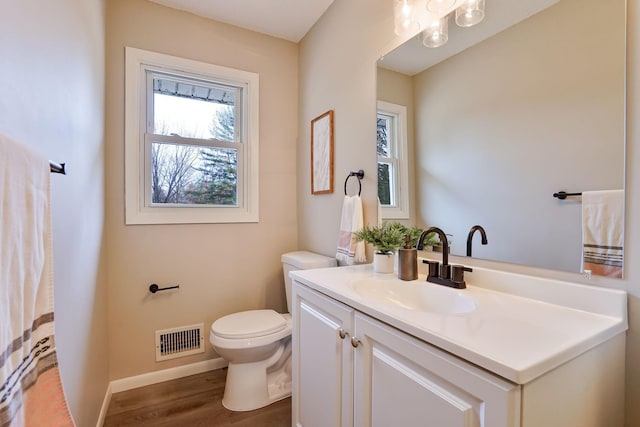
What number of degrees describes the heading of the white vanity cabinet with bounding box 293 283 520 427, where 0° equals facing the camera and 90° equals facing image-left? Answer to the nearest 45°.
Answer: approximately 45°

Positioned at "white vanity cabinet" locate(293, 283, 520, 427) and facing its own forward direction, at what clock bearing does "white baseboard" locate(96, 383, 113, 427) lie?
The white baseboard is roughly at 2 o'clock from the white vanity cabinet.

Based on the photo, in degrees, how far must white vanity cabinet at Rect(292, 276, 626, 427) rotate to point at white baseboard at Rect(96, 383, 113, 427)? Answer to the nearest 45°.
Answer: approximately 45° to its right

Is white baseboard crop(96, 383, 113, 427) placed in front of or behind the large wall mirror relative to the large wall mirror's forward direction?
in front

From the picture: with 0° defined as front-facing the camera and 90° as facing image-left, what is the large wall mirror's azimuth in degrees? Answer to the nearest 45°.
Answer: approximately 45°

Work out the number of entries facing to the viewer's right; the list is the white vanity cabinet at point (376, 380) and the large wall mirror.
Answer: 0
